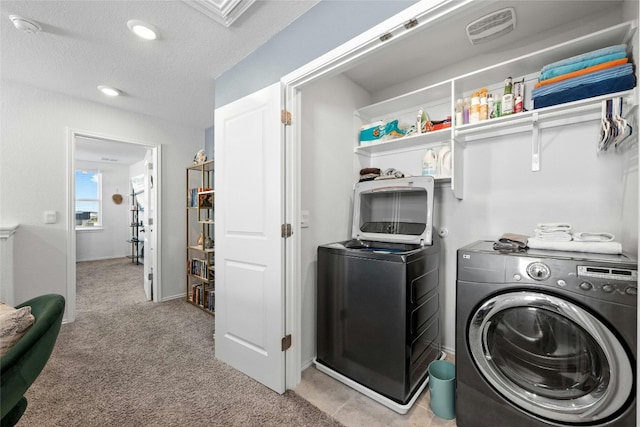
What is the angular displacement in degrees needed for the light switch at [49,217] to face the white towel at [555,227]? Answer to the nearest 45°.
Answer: approximately 45° to its left

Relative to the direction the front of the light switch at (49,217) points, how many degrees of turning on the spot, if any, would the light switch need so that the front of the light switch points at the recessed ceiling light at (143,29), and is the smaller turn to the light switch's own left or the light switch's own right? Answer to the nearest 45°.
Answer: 0° — it already faces it

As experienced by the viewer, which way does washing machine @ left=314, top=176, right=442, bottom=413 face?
facing the viewer and to the left of the viewer

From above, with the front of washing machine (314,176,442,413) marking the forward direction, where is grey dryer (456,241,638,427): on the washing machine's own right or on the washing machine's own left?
on the washing machine's own left

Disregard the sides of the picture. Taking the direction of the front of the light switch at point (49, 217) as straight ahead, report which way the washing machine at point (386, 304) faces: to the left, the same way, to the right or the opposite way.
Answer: to the right

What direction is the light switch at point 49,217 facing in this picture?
toward the camera

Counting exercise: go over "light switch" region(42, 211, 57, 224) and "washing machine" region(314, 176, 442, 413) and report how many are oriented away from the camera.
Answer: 0

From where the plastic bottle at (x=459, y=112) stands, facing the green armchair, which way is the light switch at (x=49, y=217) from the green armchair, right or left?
right

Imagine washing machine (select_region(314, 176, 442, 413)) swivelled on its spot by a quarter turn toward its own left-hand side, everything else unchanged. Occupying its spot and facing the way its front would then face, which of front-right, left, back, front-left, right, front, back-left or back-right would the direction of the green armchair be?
right

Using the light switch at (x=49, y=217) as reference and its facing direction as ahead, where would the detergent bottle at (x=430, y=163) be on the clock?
The detergent bottle is roughly at 11 o'clock from the light switch.
